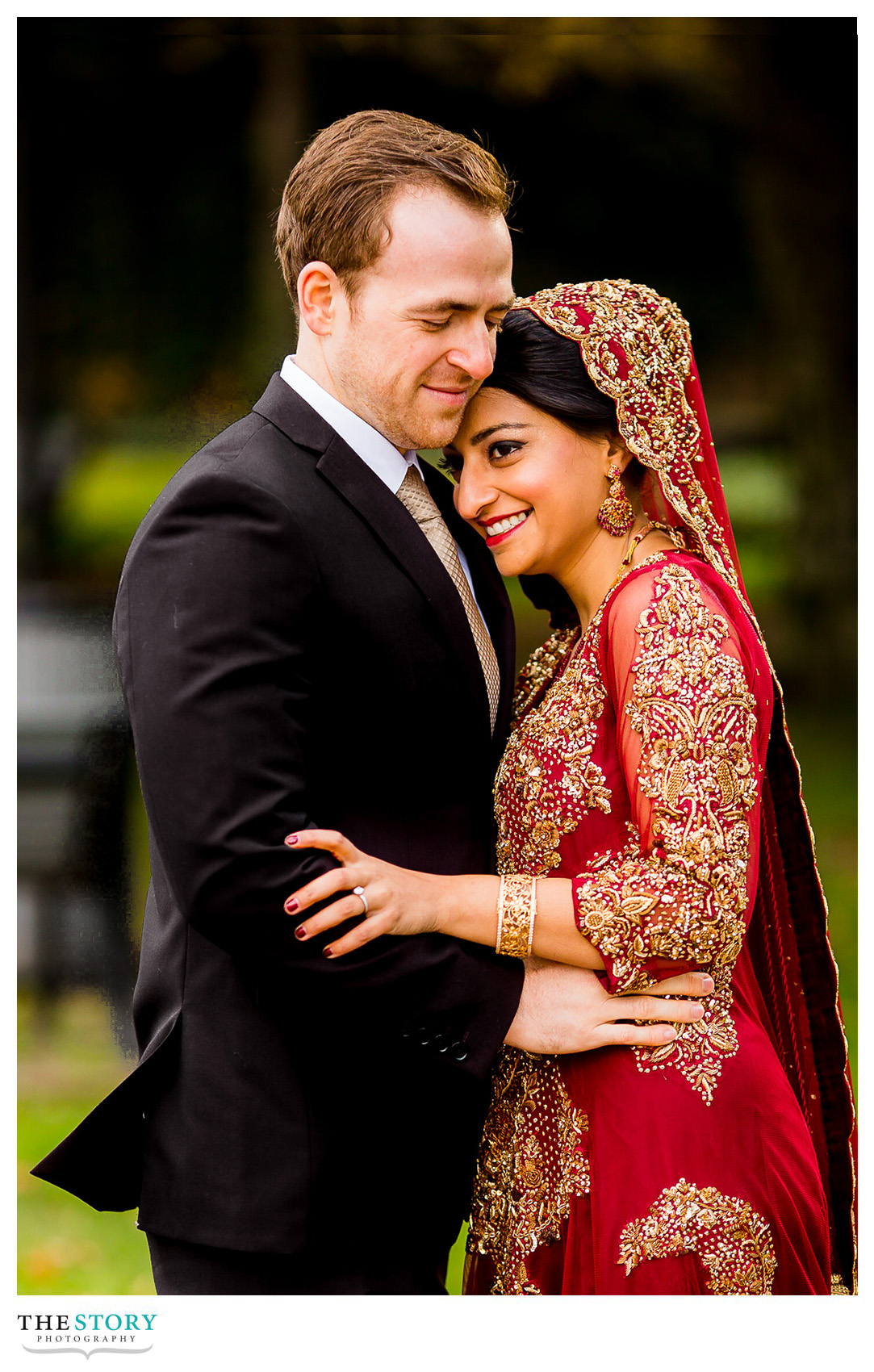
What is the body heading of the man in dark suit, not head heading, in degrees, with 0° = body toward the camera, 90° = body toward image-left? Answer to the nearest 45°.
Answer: approximately 270°

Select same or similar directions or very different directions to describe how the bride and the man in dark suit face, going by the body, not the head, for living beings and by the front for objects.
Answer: very different directions

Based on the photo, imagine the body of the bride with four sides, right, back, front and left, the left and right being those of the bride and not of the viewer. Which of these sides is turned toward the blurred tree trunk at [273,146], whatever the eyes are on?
right

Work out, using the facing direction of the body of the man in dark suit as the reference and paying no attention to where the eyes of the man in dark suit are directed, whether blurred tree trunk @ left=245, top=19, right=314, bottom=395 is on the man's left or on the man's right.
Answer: on the man's left

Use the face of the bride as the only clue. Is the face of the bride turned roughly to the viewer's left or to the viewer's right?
to the viewer's left

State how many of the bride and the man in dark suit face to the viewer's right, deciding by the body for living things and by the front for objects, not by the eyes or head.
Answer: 1
